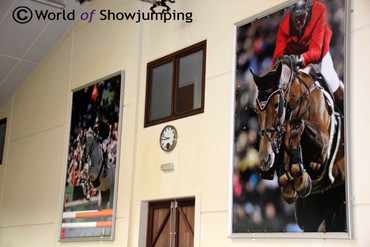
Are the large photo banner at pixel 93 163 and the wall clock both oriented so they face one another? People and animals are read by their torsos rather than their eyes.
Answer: no

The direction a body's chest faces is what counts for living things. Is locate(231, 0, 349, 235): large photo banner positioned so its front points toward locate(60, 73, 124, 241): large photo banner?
no

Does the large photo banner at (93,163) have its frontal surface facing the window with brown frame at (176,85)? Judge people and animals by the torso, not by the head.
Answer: no

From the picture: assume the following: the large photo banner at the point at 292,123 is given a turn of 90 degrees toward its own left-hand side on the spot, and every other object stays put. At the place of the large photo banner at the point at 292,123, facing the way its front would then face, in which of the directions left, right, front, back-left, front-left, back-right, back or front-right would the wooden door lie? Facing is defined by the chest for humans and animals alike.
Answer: back

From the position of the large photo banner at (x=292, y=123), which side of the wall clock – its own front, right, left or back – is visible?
left

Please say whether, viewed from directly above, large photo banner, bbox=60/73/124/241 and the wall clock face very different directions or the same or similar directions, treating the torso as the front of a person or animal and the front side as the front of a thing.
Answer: same or similar directions

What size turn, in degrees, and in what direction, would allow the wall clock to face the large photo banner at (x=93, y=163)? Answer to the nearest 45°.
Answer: approximately 90° to its right

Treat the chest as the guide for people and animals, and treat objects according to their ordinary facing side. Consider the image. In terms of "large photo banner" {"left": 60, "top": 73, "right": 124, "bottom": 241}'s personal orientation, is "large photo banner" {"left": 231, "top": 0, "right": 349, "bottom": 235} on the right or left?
on its left

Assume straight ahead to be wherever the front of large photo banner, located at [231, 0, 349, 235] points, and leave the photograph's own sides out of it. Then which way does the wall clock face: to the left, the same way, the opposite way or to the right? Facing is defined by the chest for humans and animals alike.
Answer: the same way

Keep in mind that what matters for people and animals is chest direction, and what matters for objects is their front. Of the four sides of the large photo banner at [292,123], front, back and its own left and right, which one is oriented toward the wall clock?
right

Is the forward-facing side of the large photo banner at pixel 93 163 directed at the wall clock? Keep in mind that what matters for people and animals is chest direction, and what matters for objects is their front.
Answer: no

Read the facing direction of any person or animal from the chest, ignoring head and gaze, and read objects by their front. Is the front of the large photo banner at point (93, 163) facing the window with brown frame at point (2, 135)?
no

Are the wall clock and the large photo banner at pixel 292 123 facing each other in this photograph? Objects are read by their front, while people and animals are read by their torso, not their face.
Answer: no

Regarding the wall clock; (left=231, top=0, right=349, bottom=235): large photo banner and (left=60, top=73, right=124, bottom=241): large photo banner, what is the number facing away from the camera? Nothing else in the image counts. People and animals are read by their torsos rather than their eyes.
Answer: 0

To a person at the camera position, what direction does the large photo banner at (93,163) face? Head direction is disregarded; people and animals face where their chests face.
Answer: facing the viewer and to the left of the viewer

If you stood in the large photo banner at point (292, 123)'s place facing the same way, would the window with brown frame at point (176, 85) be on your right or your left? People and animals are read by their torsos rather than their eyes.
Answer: on your right

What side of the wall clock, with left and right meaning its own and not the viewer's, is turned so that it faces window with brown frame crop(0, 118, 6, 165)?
right

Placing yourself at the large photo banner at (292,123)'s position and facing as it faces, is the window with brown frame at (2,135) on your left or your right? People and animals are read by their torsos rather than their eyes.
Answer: on your right
